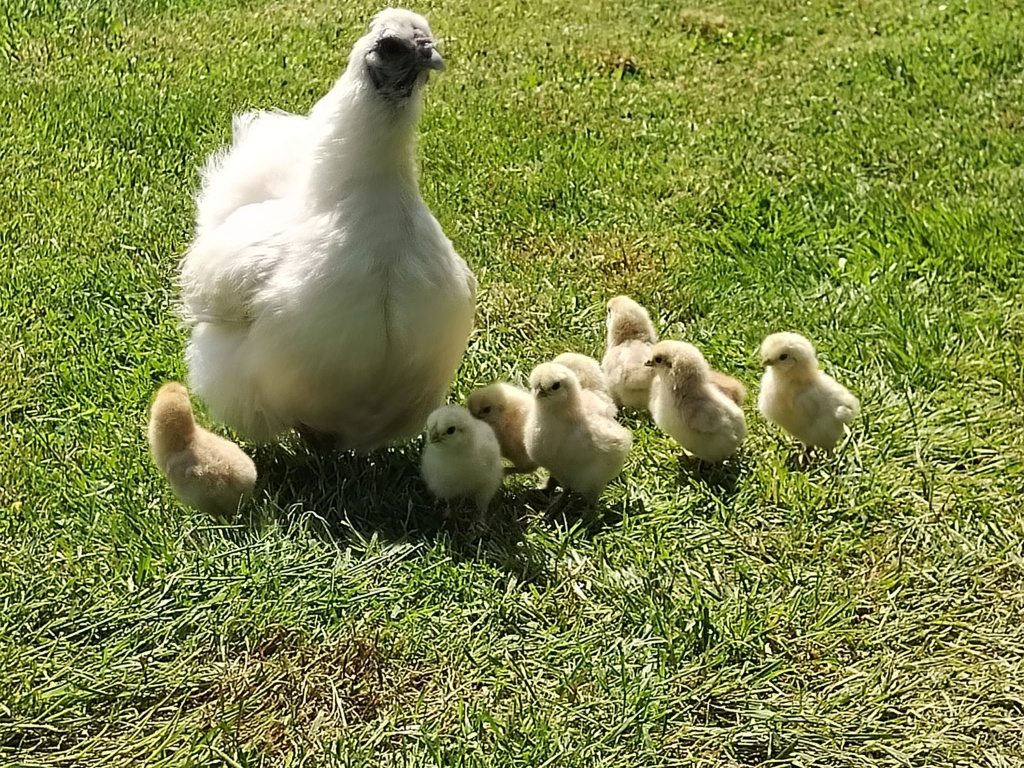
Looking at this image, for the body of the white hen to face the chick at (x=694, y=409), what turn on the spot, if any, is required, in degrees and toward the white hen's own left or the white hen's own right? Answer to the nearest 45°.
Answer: approximately 45° to the white hen's own left

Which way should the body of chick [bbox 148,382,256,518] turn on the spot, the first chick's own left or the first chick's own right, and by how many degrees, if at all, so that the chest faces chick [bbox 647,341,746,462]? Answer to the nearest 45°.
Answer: approximately 135° to the first chick's own right

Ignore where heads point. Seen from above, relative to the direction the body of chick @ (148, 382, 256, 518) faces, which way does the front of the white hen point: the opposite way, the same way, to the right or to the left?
the opposite way

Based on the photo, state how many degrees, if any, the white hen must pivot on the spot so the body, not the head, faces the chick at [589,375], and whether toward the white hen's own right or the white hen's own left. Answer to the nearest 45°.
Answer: approximately 45° to the white hen's own left

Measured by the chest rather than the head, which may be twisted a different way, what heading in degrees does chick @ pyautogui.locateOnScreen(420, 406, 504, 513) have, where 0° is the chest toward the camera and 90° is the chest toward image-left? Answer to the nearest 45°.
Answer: approximately 45°

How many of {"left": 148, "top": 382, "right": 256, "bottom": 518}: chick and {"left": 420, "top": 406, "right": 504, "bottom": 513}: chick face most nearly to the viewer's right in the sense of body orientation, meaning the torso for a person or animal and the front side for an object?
0

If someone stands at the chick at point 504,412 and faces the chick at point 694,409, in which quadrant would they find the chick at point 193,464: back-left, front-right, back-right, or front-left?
back-right

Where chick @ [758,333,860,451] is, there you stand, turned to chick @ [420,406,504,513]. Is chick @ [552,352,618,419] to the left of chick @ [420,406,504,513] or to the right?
right

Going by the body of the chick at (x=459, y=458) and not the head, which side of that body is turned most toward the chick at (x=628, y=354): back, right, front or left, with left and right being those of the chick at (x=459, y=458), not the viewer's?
back

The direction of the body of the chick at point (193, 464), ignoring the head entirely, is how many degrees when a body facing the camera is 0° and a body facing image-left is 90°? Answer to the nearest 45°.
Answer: approximately 135°

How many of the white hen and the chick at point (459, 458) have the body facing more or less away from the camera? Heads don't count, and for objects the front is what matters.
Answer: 0

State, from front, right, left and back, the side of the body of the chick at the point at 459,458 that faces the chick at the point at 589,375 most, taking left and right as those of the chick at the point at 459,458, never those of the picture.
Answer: back
